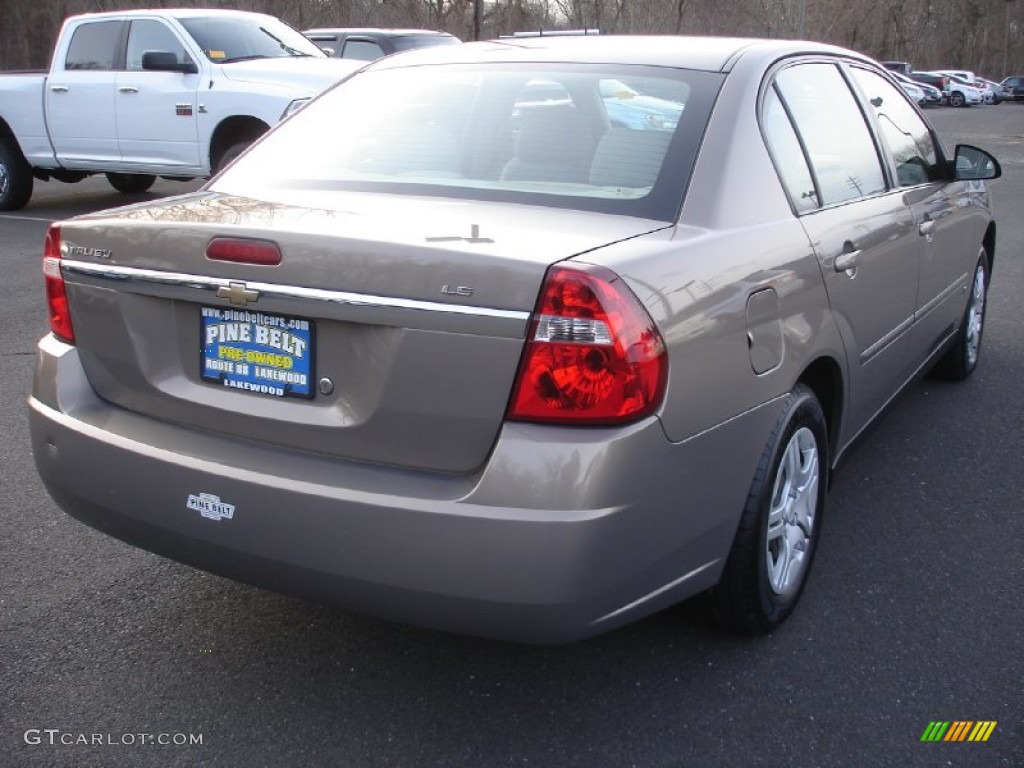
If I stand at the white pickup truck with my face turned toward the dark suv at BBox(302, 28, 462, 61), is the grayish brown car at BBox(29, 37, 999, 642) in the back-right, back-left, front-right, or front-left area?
back-right

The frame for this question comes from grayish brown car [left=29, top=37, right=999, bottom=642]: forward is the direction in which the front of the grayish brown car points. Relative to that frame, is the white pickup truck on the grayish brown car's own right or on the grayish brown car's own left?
on the grayish brown car's own left

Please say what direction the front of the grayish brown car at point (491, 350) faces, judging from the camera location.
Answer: facing away from the viewer and to the right of the viewer

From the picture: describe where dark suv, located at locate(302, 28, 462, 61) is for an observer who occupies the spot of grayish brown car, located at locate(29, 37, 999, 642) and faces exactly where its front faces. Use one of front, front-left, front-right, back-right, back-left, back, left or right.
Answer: front-left
